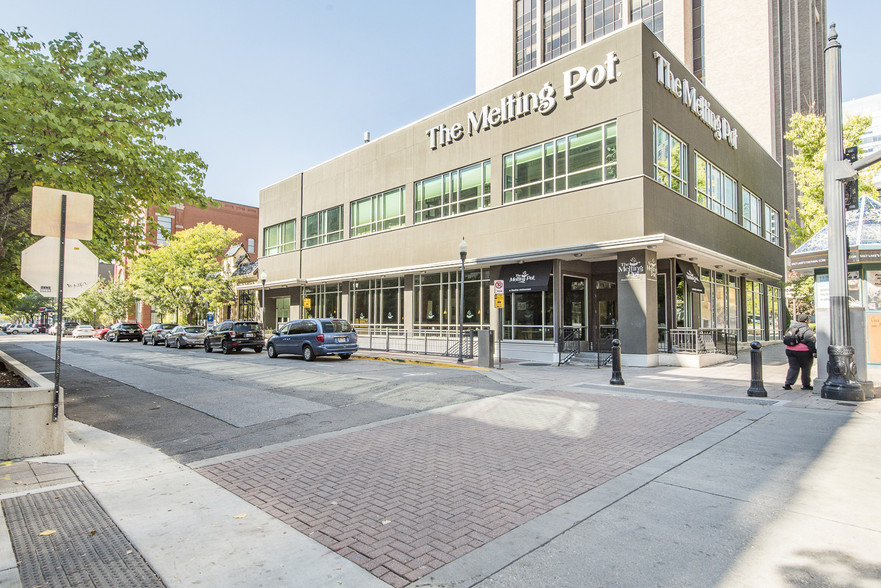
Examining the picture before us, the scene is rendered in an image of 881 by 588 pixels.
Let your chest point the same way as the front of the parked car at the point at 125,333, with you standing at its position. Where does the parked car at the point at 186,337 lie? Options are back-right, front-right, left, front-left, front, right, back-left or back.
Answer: back-left

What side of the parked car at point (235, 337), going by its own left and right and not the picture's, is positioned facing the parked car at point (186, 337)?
front

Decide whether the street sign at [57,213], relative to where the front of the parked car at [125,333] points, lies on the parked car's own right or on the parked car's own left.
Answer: on the parked car's own left

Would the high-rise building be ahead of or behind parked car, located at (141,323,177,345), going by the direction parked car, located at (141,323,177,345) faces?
behind

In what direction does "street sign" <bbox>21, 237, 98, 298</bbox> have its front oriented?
away from the camera

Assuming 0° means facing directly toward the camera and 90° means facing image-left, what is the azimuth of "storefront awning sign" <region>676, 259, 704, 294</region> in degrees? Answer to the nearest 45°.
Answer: approximately 315°

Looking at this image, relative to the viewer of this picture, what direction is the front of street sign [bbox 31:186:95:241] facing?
facing away from the viewer

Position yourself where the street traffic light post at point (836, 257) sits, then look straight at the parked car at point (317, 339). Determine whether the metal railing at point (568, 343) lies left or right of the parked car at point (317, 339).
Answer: right

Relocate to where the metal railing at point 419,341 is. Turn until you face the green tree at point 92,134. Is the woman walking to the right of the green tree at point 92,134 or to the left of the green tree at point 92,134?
left

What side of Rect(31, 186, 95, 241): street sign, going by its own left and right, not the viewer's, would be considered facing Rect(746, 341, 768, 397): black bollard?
right

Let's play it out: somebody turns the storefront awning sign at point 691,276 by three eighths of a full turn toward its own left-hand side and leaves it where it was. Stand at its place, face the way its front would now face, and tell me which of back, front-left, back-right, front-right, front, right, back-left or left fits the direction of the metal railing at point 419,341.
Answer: left

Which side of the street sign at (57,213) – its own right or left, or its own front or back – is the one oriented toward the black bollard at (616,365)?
right

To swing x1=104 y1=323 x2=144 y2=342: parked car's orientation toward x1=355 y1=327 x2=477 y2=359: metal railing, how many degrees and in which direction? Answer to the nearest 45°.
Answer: approximately 180°

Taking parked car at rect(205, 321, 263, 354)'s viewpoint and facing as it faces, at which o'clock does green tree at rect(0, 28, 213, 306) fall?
The green tree is roughly at 8 o'clock from the parked car.

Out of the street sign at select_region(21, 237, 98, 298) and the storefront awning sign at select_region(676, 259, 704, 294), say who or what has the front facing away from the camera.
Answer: the street sign

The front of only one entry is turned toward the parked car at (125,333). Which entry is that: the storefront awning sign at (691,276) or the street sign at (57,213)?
the street sign

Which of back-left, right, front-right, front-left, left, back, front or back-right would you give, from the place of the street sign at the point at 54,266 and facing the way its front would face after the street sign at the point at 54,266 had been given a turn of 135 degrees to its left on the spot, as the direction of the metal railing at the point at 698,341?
back-left

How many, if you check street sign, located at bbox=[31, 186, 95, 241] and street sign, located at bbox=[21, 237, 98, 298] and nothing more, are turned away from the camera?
2

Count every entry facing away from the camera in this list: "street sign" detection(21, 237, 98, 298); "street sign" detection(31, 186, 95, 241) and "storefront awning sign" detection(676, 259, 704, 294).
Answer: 2
